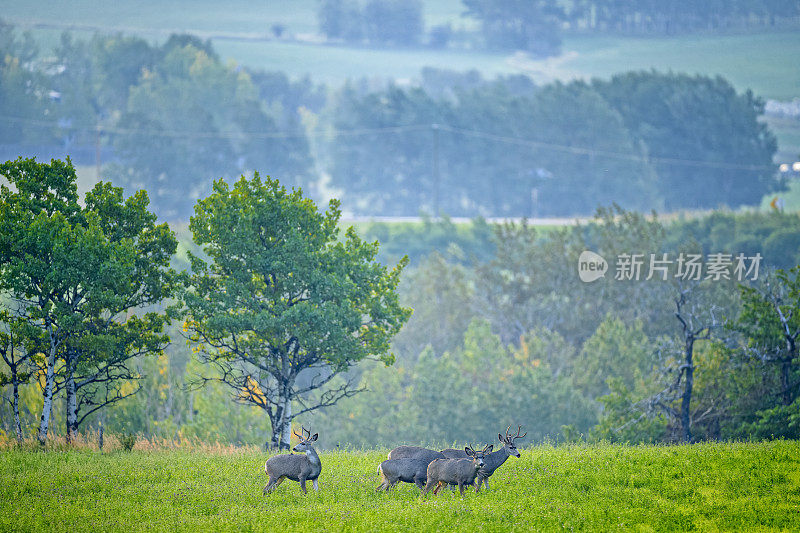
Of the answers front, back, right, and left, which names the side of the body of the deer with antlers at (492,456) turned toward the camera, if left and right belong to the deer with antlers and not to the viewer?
right

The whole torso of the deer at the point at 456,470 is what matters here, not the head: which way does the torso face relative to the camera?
to the viewer's right

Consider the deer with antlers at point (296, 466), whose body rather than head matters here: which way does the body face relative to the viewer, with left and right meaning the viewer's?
facing to the right of the viewer

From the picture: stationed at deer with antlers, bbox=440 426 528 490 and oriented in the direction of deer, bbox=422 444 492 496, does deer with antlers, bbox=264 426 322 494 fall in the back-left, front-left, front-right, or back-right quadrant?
front-right

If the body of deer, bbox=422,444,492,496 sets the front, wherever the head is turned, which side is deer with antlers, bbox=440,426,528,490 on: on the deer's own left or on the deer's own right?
on the deer's own left

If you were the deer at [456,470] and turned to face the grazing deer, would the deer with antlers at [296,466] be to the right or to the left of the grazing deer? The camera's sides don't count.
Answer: left

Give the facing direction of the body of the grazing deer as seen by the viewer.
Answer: to the viewer's right

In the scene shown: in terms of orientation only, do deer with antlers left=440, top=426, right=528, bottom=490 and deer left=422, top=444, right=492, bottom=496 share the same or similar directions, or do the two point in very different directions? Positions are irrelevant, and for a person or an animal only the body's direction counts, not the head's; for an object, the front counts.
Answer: same or similar directions

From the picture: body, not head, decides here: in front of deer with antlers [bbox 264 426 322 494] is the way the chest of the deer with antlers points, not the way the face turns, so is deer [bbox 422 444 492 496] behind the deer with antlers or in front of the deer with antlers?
in front

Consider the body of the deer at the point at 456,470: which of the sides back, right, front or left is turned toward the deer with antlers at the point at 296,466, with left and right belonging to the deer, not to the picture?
back

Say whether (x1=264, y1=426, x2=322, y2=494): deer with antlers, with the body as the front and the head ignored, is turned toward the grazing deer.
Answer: yes

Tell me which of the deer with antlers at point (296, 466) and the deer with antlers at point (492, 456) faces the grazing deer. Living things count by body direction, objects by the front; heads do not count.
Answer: the deer with antlers at point (296, 466)

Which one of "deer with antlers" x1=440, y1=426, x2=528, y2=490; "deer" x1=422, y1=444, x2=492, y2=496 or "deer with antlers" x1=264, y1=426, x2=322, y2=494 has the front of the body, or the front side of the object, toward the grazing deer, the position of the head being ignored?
"deer with antlers" x1=264, y1=426, x2=322, y2=494
